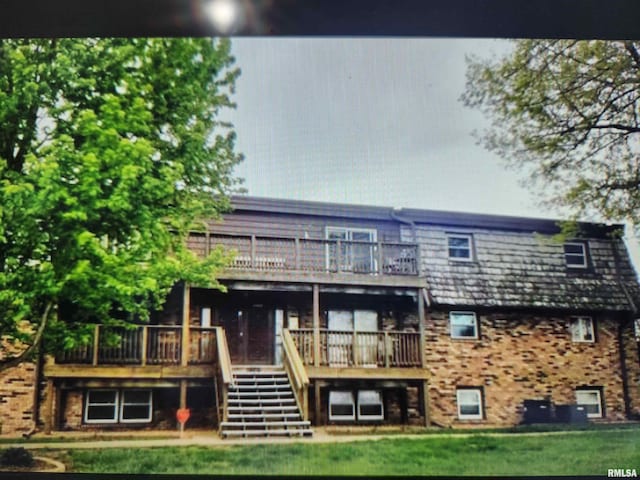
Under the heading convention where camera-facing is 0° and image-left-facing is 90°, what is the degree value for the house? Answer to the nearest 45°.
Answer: approximately 0°

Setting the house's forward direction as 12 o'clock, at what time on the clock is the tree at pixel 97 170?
The tree is roughly at 2 o'clock from the house.
